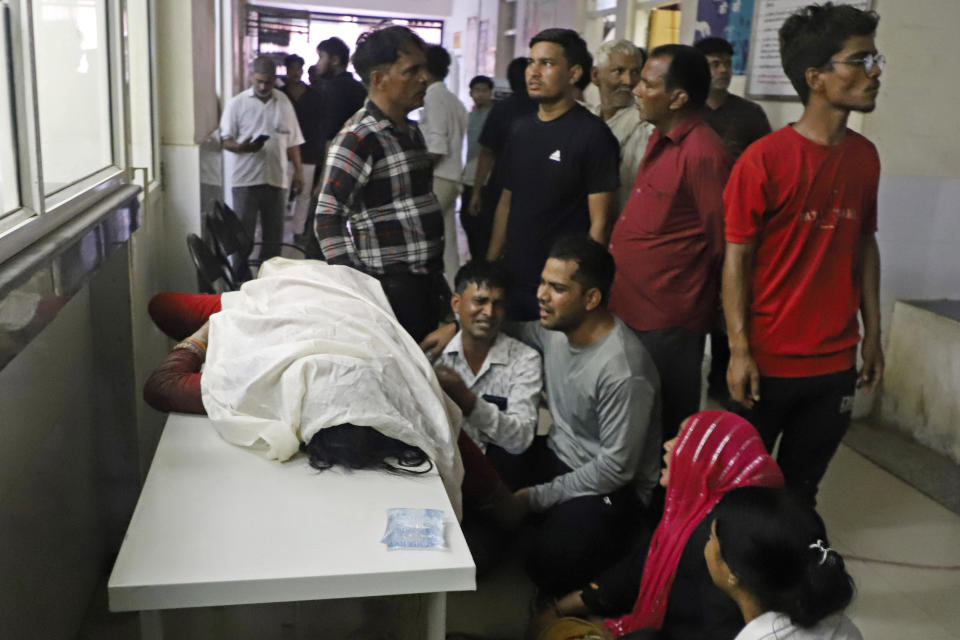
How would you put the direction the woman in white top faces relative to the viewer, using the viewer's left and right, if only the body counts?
facing away from the viewer and to the left of the viewer

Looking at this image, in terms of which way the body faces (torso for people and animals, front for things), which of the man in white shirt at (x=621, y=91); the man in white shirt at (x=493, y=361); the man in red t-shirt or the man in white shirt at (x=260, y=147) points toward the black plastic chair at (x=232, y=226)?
the man in white shirt at (x=260, y=147)

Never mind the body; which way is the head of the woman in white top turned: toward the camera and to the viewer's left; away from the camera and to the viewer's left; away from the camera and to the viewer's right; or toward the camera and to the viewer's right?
away from the camera and to the viewer's left

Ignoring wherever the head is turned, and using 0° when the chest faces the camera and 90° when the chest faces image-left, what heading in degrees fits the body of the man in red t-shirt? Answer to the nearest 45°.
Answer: approximately 315°

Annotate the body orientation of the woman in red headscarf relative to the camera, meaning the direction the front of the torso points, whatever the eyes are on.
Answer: to the viewer's left

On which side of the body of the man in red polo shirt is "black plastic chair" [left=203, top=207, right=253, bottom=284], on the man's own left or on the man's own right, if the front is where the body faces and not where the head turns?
on the man's own right

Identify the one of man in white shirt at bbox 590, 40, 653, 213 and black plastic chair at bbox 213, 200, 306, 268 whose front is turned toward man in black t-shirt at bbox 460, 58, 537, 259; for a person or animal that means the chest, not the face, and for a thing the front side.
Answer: the black plastic chair

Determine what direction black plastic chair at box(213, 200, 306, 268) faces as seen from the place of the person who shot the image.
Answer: facing to the right of the viewer

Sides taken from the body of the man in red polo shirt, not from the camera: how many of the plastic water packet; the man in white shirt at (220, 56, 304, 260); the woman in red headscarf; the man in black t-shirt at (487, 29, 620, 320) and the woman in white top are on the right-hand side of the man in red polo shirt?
2

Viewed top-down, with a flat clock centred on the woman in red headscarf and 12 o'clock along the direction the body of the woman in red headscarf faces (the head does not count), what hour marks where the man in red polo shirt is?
The man in red polo shirt is roughly at 3 o'clock from the woman in red headscarf.

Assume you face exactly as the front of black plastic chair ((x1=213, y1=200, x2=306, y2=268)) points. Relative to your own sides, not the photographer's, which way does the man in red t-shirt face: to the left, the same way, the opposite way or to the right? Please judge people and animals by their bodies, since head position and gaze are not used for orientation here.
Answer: to the right
